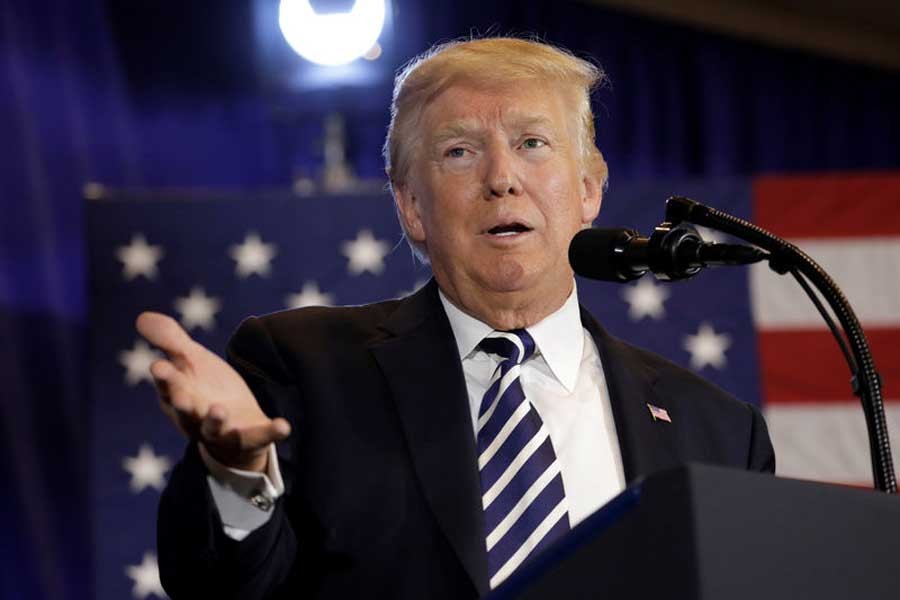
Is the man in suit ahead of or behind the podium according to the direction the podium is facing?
behind

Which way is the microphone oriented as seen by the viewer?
to the viewer's left

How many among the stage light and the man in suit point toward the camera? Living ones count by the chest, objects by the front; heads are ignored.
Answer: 2

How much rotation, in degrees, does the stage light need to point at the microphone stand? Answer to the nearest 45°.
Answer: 0° — it already faces it

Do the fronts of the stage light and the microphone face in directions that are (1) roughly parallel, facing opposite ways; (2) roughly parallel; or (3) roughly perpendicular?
roughly perpendicular

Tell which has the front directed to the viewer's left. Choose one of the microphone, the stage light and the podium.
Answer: the microphone

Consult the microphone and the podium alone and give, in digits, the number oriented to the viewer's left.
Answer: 1

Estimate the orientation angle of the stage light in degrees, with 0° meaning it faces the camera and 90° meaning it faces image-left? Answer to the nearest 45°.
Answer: approximately 0°
